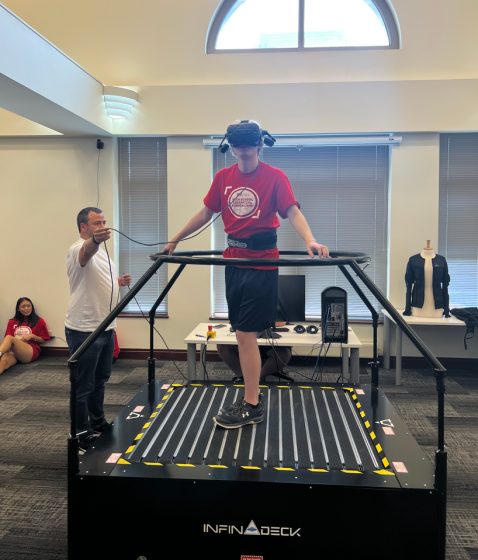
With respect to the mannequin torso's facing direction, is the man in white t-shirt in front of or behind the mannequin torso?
in front

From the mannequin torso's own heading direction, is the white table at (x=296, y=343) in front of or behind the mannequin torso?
in front

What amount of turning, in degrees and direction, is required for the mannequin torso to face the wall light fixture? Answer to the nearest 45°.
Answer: approximately 90° to its right

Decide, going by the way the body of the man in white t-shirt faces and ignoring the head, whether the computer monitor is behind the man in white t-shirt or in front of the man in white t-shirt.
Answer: in front

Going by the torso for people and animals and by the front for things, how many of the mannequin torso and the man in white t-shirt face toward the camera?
1

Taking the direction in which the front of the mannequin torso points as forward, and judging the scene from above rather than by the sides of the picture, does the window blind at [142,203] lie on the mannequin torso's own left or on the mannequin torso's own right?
on the mannequin torso's own right

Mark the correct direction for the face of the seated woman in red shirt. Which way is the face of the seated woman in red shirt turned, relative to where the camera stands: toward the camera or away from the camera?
toward the camera

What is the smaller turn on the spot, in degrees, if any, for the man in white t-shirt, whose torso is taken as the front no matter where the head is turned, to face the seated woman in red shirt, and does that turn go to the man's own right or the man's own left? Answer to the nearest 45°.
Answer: approximately 90° to the man's own left

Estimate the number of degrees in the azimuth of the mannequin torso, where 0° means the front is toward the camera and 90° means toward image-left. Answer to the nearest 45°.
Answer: approximately 0°

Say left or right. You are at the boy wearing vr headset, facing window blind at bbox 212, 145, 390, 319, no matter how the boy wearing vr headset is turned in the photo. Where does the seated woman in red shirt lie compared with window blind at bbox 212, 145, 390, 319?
left

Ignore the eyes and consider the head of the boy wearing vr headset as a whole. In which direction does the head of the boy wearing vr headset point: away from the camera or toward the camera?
toward the camera

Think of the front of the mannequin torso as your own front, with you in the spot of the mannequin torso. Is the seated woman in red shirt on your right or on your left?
on your right

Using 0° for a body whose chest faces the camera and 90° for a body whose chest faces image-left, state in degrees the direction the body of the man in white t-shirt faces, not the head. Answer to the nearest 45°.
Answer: approximately 270°
